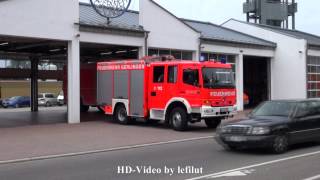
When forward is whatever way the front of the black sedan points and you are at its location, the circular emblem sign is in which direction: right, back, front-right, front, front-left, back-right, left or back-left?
right

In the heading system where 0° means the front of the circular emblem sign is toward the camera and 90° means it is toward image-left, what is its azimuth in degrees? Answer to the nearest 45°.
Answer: approximately 0°

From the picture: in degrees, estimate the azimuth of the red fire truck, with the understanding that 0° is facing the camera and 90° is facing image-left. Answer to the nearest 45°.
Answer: approximately 315°
